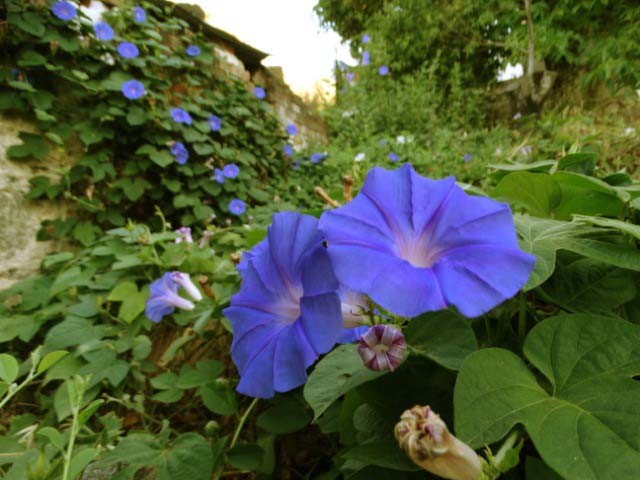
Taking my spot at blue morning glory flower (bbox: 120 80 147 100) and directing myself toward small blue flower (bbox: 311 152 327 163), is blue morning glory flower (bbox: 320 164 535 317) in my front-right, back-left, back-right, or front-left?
back-right

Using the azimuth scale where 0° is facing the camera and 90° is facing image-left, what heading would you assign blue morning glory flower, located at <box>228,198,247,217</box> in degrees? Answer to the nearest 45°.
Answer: approximately 0°

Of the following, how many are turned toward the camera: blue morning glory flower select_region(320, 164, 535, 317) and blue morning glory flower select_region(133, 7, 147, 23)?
2

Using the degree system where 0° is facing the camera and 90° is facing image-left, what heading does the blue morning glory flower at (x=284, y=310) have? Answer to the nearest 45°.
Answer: approximately 45°

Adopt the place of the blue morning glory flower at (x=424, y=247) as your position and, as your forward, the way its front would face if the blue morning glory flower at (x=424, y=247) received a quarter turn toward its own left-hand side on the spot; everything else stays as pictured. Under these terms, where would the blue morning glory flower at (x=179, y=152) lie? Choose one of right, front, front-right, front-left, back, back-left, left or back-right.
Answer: back-left

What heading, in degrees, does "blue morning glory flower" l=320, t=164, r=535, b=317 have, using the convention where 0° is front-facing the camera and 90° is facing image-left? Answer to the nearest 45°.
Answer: approximately 0°

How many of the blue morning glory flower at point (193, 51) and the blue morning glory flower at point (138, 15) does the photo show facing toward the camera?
2

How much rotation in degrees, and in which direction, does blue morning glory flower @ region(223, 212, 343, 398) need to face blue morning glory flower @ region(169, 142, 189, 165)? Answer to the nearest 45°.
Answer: approximately 135° to its right
